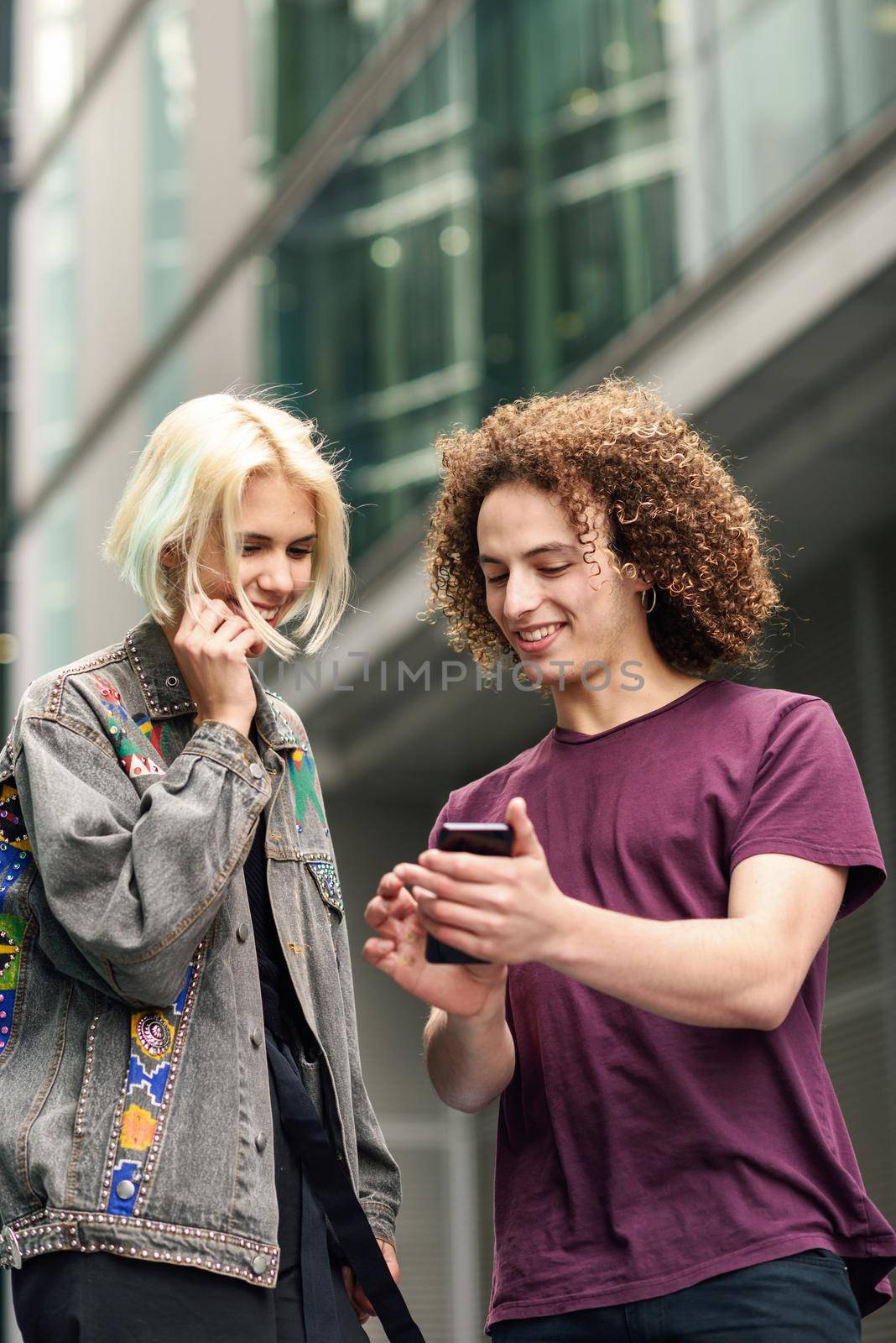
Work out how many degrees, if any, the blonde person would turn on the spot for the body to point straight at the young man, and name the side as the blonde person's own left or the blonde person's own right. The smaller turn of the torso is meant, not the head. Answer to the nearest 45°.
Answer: approximately 45° to the blonde person's own left

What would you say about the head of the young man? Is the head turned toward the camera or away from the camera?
toward the camera

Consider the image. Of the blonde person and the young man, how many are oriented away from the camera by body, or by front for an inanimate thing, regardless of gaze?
0

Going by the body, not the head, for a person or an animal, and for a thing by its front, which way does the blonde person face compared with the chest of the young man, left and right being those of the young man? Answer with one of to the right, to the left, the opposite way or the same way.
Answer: to the left

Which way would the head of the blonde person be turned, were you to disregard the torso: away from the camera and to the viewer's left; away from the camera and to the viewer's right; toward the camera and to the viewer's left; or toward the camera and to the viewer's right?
toward the camera and to the viewer's right

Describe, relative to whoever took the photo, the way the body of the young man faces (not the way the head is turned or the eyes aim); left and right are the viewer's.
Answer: facing the viewer and to the left of the viewer

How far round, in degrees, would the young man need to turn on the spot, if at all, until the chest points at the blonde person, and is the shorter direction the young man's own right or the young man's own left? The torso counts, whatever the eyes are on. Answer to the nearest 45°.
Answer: approximately 45° to the young man's own right
